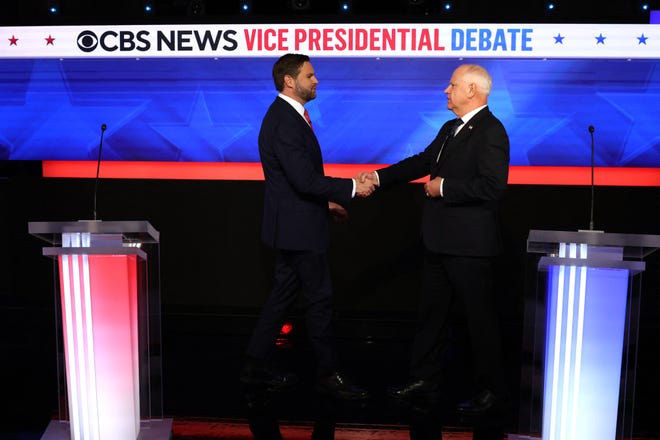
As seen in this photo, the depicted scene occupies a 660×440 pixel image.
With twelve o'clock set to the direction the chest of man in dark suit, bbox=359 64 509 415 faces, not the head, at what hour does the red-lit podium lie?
The red-lit podium is roughly at 11 o'clock from the man in dark suit.

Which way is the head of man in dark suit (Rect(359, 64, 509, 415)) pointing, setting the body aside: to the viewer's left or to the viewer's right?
to the viewer's left

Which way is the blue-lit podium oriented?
toward the camera

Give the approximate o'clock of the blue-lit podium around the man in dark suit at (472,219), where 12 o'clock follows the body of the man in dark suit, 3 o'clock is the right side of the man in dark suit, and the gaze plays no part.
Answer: The blue-lit podium is roughly at 8 o'clock from the man in dark suit.

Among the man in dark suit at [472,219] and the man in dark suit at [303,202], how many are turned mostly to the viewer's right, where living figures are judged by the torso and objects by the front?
1

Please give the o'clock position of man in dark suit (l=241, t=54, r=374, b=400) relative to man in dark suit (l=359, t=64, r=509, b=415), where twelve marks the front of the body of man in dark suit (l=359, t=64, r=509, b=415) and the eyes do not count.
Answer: man in dark suit (l=241, t=54, r=374, b=400) is roughly at 12 o'clock from man in dark suit (l=359, t=64, r=509, b=415).

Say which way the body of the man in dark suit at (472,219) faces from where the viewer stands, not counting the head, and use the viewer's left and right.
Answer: facing to the left of the viewer

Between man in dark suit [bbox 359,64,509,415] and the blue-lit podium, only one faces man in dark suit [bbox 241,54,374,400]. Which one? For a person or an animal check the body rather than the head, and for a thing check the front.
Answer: man in dark suit [bbox 359,64,509,415]

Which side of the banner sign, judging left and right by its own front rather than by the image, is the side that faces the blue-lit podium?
front

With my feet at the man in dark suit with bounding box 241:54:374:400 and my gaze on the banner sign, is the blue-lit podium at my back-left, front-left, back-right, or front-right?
back-right

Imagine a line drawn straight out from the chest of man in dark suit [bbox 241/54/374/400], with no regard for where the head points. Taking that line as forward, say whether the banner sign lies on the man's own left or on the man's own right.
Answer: on the man's own left

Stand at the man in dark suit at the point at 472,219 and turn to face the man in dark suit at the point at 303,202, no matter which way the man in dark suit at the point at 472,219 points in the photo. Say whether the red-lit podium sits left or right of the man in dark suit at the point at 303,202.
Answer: left

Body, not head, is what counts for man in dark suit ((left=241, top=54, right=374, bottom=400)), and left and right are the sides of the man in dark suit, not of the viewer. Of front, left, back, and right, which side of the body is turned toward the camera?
right

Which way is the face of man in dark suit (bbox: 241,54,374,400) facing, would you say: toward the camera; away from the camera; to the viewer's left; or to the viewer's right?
to the viewer's right
